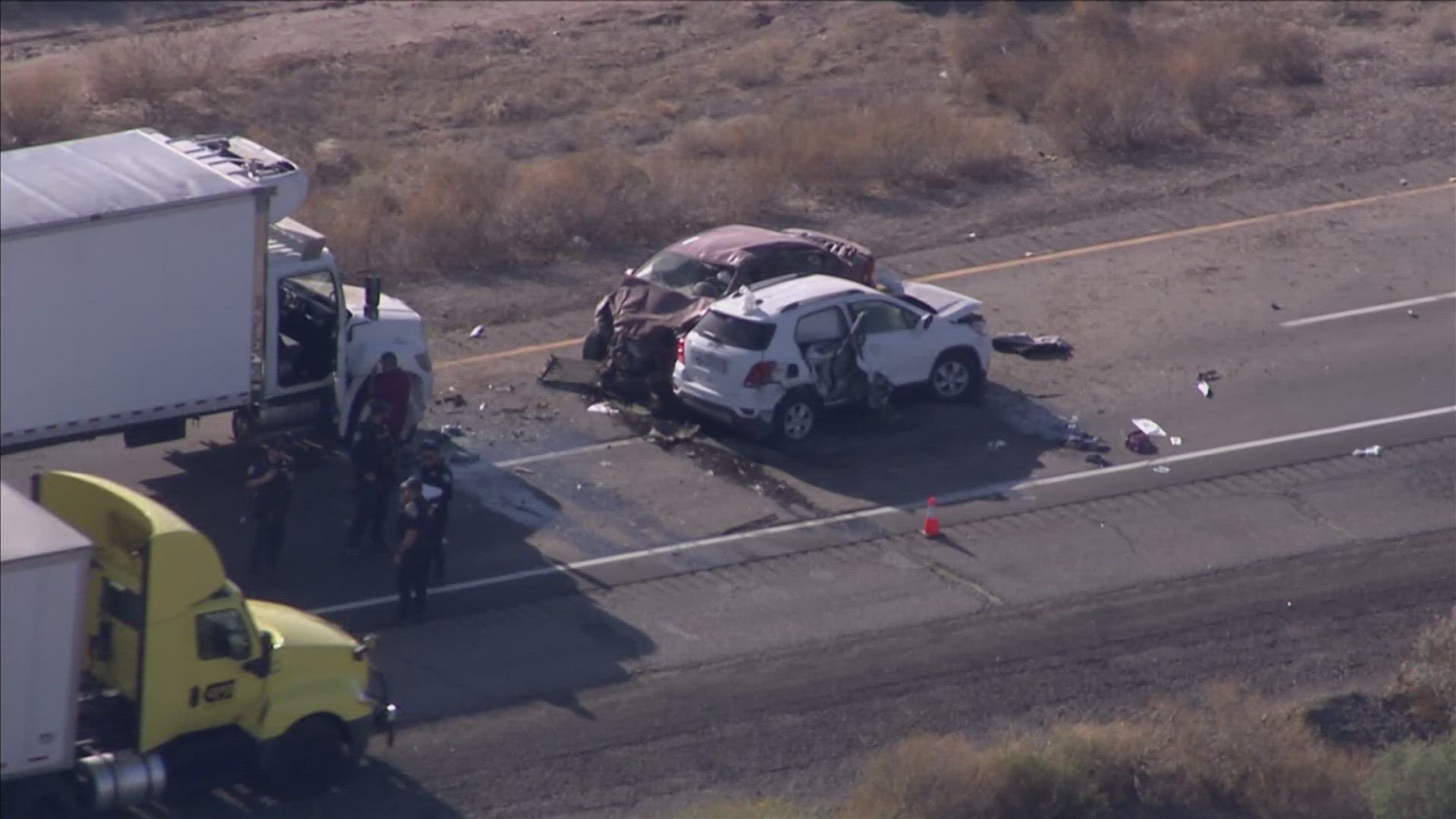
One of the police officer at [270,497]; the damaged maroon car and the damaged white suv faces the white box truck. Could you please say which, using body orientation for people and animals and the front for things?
the damaged maroon car

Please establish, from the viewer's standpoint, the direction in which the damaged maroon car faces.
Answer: facing the viewer and to the left of the viewer

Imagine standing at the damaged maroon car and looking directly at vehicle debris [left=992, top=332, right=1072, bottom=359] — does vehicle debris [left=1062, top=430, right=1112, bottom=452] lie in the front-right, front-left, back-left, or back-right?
front-right

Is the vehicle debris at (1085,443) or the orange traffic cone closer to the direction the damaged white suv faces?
the vehicle debris

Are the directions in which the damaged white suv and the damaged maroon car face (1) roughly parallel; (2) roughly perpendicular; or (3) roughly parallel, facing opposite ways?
roughly parallel, facing opposite ways

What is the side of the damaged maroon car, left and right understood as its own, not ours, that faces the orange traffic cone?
left

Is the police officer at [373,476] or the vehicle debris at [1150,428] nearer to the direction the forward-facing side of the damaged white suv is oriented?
the vehicle debris

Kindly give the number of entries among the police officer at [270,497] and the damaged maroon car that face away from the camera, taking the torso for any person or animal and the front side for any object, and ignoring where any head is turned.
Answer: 0

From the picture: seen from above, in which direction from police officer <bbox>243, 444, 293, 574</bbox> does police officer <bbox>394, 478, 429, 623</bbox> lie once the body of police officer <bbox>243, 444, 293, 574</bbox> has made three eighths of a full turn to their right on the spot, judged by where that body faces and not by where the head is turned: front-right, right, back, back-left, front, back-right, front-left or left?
back-left

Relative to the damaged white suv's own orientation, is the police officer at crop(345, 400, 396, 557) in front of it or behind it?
behind

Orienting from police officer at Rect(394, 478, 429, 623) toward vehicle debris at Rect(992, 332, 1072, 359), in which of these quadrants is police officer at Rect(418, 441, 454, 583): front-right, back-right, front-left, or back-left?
front-left

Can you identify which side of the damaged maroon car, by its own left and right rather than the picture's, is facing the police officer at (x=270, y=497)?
front

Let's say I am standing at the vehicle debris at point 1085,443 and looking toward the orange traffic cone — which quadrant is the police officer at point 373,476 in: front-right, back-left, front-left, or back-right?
front-right

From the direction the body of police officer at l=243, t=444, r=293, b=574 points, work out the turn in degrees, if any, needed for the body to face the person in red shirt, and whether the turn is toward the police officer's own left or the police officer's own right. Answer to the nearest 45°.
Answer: approximately 90° to the police officer's own left

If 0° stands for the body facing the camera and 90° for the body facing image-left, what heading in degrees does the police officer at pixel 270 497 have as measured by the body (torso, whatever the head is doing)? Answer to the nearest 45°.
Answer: approximately 315°

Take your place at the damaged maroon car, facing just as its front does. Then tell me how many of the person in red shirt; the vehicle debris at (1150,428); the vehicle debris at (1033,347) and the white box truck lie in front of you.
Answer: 2
